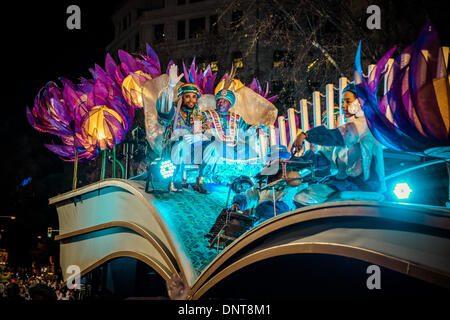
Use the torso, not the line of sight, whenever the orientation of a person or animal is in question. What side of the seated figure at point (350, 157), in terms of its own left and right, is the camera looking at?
left

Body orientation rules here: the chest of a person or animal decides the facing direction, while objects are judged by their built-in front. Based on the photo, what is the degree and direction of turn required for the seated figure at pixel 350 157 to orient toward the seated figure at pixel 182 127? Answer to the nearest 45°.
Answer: approximately 45° to its right

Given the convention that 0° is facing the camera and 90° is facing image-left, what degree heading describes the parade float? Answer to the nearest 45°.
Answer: approximately 45°
